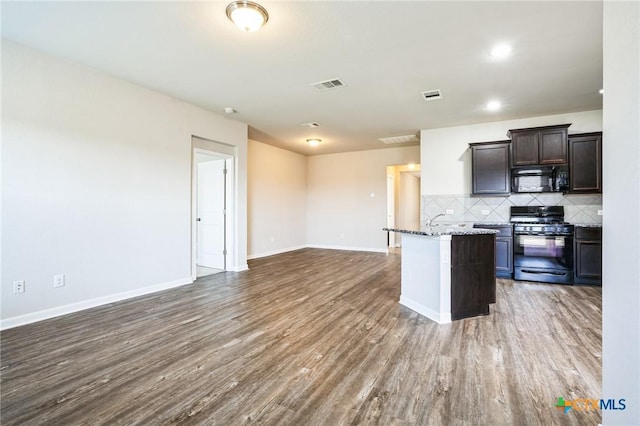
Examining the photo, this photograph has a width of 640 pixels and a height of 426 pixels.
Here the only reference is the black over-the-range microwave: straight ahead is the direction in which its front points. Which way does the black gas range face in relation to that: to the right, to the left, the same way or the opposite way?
the same way

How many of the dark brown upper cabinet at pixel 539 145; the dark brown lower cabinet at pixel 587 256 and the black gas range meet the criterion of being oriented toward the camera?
3

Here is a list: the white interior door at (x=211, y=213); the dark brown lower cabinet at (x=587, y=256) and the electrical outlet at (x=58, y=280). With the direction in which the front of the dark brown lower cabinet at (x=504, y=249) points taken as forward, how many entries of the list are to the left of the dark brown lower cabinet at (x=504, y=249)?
1

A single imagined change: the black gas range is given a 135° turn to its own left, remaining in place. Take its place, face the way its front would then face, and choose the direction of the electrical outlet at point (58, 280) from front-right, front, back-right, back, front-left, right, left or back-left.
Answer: back

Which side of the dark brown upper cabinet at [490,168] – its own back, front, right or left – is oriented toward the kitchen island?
front

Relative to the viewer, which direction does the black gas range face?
toward the camera

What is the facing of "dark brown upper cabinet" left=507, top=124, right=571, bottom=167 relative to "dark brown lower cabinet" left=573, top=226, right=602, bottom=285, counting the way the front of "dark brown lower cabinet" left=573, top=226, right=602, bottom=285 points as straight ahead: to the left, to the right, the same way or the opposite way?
the same way

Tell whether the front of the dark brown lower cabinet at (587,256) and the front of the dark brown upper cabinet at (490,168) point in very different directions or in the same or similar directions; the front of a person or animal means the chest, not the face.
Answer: same or similar directions

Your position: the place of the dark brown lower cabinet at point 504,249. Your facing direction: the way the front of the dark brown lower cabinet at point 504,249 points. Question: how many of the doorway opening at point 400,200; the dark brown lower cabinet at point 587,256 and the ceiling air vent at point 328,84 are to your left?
1

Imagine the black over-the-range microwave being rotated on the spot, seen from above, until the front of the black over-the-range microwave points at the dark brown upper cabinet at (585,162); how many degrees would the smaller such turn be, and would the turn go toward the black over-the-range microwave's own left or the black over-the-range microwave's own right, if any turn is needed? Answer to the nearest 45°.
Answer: approximately 90° to the black over-the-range microwave's own left

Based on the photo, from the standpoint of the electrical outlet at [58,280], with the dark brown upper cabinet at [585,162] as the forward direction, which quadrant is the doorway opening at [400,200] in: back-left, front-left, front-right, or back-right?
front-left

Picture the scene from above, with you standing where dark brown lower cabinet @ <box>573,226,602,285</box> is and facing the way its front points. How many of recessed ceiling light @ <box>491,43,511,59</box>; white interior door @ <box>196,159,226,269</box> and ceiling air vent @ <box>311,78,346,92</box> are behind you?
0

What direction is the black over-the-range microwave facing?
toward the camera

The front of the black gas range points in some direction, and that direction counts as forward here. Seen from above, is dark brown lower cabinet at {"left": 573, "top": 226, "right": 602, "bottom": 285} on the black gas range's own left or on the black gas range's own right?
on the black gas range's own left

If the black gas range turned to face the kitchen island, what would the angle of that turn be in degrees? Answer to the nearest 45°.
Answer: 0° — it already faces it

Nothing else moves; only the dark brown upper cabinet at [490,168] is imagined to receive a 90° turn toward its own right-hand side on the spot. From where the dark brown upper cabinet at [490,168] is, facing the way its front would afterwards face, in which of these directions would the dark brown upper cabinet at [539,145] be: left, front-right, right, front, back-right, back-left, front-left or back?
back
